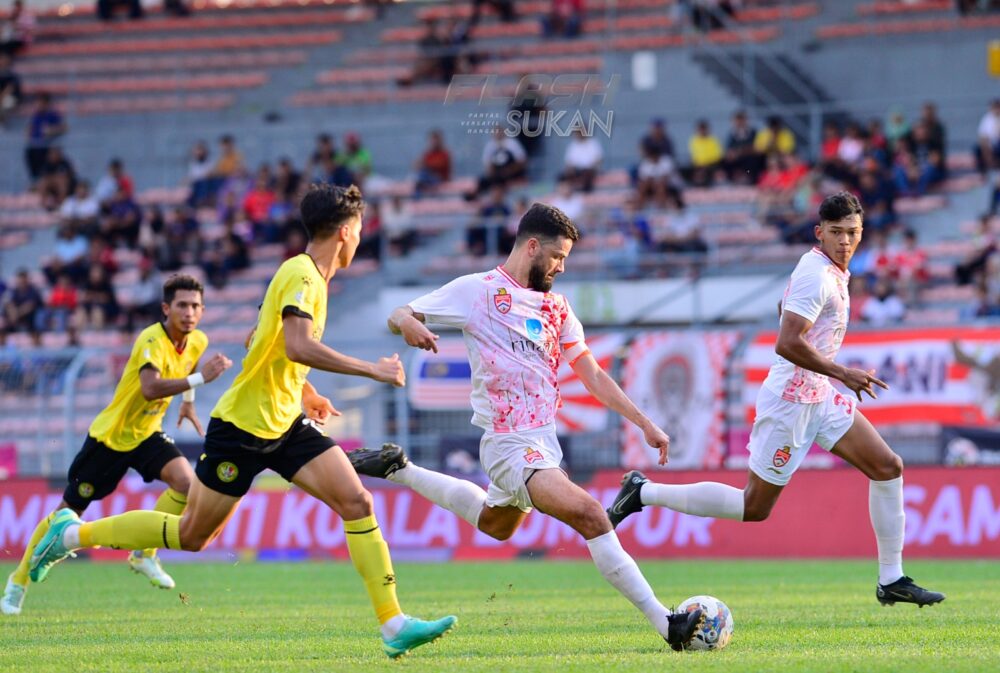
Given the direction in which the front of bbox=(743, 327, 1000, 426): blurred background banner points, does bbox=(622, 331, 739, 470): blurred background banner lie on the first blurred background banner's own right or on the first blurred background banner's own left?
on the first blurred background banner's own right

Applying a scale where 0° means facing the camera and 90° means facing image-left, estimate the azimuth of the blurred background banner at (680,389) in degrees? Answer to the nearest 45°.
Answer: approximately 0°

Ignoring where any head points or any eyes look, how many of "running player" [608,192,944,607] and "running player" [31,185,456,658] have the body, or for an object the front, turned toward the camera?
0

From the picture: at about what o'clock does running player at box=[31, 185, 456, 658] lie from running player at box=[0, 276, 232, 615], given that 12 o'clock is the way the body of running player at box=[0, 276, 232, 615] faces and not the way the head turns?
running player at box=[31, 185, 456, 658] is roughly at 1 o'clock from running player at box=[0, 276, 232, 615].

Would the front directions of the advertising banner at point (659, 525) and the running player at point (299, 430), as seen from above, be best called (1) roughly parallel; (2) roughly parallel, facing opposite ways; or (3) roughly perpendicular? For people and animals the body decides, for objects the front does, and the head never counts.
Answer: roughly perpendicular

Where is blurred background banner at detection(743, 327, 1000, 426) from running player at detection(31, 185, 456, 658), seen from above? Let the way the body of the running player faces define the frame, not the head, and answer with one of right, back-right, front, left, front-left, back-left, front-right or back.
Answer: front-left

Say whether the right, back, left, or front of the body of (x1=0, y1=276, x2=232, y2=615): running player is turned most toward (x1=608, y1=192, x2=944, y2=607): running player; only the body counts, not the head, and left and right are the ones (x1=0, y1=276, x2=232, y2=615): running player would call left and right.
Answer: front

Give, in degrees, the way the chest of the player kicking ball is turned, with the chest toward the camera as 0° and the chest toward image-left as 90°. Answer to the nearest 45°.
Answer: approximately 315°

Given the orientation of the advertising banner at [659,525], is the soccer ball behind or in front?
in front

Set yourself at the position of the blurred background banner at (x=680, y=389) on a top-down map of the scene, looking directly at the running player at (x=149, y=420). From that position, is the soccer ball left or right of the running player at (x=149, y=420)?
left

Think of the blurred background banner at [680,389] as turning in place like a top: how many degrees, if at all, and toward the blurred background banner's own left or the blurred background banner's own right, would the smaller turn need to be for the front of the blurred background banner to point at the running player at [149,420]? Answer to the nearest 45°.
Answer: approximately 45° to the blurred background banner's own right
